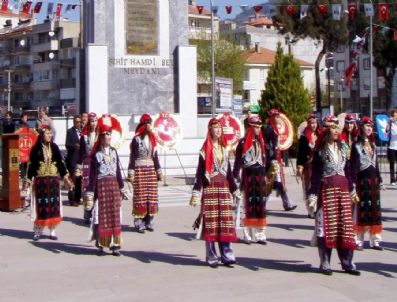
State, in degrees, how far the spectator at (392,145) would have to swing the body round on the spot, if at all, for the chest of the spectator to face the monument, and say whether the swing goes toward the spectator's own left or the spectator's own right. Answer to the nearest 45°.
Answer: approximately 90° to the spectator's own right

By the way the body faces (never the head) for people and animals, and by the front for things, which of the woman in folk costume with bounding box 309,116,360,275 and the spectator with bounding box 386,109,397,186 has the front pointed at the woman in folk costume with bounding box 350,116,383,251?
the spectator

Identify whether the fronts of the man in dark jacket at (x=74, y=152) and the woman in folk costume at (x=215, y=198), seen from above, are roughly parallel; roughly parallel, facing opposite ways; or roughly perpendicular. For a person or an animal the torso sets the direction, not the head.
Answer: roughly parallel

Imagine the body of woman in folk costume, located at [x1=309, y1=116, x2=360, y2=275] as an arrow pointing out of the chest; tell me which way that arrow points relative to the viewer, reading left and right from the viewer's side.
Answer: facing the viewer and to the right of the viewer

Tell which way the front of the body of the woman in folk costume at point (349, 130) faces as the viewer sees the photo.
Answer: toward the camera

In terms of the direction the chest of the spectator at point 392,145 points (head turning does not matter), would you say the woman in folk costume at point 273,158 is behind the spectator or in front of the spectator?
in front

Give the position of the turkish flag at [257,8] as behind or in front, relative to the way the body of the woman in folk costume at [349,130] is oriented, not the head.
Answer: behind

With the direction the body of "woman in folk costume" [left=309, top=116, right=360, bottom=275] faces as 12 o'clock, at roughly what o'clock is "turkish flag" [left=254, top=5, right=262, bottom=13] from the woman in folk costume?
The turkish flag is roughly at 7 o'clock from the woman in folk costume.

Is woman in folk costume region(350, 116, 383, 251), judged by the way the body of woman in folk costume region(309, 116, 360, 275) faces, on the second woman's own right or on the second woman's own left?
on the second woman's own left

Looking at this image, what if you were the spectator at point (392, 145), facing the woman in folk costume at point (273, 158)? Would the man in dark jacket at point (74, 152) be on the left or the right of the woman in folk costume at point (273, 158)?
right

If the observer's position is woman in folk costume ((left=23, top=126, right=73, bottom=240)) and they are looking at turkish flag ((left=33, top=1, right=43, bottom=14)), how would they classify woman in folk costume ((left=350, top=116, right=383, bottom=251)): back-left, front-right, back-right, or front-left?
back-right

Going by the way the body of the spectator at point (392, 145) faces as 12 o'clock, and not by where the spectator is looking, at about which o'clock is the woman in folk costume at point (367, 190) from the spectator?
The woman in folk costume is roughly at 12 o'clock from the spectator.
